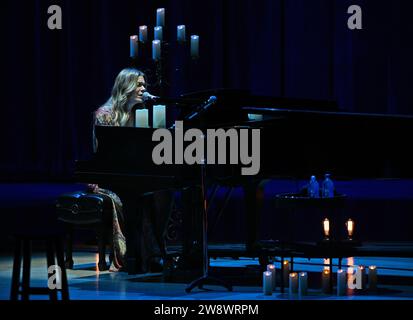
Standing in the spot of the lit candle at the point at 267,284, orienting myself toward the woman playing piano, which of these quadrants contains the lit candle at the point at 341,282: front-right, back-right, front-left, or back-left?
back-right

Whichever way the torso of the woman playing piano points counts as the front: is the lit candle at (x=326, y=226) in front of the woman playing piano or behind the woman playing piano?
in front

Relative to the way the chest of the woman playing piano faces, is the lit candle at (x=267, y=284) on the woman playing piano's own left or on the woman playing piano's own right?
on the woman playing piano's own right

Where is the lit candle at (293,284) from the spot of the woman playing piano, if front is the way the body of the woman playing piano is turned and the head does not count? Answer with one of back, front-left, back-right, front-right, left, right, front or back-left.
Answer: front-right

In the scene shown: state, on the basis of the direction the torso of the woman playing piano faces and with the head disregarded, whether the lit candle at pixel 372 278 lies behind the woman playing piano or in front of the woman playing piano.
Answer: in front

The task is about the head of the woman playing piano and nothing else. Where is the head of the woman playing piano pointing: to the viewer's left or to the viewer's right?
to the viewer's right

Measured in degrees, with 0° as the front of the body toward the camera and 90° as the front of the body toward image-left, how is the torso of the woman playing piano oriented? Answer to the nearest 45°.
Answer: approximately 270°

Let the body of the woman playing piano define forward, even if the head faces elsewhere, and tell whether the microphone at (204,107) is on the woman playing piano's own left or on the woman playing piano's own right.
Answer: on the woman playing piano's own right
